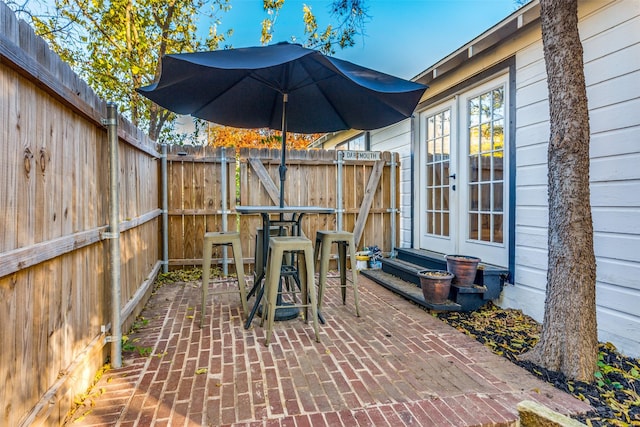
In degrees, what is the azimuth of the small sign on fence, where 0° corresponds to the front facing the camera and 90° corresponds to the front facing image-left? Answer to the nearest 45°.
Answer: approximately 0°

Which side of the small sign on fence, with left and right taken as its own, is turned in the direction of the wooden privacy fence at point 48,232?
front

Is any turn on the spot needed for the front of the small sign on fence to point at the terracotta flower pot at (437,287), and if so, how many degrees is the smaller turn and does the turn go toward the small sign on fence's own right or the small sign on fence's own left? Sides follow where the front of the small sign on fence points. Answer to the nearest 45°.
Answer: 0° — it already faces it

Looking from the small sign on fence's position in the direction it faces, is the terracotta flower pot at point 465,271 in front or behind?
in front

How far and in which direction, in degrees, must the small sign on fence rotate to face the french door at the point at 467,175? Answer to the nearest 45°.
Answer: approximately 45° to its left

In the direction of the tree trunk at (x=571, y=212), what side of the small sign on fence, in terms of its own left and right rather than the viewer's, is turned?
front

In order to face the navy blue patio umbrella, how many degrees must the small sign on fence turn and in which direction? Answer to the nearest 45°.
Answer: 0° — it already faces it
